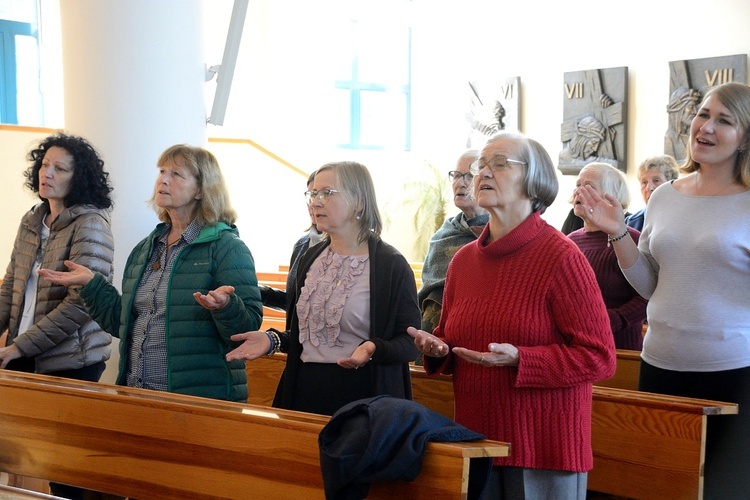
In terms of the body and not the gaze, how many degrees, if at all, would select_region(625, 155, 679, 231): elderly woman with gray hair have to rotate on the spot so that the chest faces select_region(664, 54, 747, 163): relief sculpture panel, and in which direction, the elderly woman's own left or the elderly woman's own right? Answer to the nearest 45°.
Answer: approximately 135° to the elderly woman's own right

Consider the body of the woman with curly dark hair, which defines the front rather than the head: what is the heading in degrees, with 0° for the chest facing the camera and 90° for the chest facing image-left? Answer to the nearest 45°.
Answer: approximately 45°

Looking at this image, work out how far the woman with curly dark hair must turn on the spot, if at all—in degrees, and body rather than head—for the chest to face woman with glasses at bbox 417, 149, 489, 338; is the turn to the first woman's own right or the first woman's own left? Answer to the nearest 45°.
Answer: approximately 135° to the first woman's own left

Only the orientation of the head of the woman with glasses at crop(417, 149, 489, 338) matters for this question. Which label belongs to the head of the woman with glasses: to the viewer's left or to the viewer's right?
to the viewer's left
